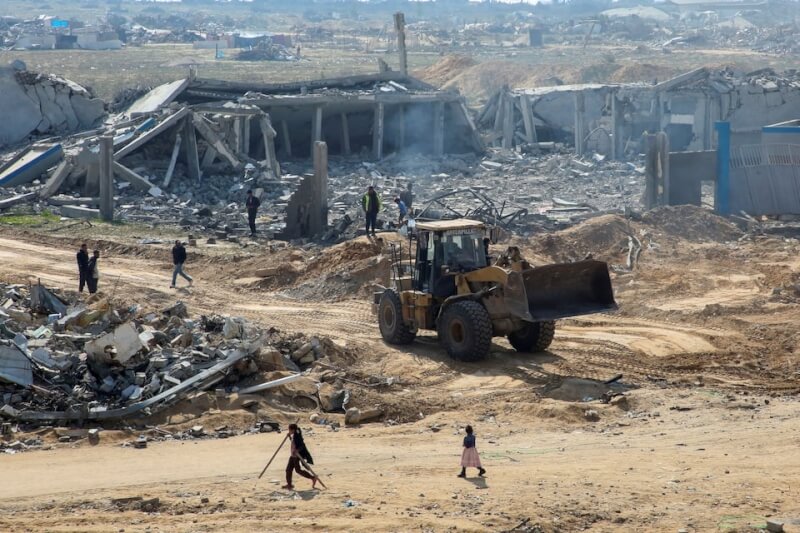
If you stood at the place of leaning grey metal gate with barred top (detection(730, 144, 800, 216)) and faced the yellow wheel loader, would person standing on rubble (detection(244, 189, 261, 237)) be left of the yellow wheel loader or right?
right

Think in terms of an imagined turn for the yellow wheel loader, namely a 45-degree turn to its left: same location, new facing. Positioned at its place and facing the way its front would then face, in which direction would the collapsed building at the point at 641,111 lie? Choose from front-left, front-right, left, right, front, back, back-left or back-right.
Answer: left

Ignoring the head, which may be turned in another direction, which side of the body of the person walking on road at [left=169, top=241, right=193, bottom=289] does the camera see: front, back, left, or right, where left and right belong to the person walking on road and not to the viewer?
left

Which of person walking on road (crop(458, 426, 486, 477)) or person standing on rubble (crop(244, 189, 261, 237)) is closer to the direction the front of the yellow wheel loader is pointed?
the person walking on road

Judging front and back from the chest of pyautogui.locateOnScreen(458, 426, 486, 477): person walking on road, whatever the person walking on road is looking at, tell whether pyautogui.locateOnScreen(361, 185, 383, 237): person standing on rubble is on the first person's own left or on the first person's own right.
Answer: on the first person's own right

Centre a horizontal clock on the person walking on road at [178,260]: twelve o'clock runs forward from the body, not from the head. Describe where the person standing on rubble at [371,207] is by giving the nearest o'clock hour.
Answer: The person standing on rubble is roughly at 5 o'clock from the person walking on road.

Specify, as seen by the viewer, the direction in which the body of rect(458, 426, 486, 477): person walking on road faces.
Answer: to the viewer's left

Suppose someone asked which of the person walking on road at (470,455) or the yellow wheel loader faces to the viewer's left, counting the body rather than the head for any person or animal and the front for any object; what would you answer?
the person walking on road
